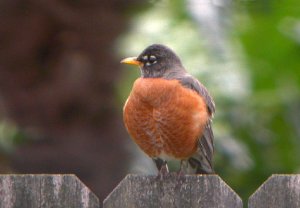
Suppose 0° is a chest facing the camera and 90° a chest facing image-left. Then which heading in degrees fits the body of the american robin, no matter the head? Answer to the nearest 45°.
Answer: approximately 45°
